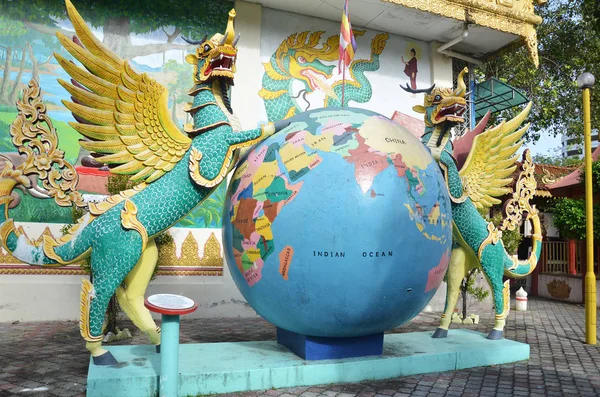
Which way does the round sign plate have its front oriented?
toward the camera

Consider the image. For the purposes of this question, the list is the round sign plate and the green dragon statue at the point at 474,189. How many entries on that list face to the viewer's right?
0

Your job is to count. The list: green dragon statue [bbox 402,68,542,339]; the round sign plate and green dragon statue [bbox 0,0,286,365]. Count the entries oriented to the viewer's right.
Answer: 1

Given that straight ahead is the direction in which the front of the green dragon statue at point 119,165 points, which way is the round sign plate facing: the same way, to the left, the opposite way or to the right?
to the right

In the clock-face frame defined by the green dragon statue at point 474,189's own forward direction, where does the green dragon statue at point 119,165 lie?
the green dragon statue at point 119,165 is roughly at 12 o'clock from the green dragon statue at point 474,189.

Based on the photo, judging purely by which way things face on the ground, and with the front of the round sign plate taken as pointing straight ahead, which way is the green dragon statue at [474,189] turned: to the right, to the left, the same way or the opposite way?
to the right

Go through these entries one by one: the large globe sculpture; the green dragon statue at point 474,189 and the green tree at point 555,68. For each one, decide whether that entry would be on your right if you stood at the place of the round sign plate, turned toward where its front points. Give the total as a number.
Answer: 0

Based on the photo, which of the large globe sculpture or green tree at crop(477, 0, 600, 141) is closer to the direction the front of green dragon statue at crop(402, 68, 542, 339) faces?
the large globe sculpture

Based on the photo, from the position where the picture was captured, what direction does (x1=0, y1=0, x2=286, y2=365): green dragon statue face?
facing to the right of the viewer

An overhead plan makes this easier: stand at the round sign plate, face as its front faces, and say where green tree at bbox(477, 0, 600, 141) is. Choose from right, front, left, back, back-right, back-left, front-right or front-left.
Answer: back-left

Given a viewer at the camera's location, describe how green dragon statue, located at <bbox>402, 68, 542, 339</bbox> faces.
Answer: facing the viewer and to the left of the viewer

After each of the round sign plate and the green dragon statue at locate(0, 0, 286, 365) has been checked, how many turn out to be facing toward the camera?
1

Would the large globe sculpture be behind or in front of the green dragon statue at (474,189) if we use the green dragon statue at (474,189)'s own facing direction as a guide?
in front

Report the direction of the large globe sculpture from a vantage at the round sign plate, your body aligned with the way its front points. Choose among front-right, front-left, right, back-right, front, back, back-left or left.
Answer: left

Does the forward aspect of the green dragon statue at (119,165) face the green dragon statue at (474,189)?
yes

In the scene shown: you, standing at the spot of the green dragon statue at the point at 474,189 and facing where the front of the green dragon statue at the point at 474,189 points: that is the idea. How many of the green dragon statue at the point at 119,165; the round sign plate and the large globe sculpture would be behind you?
0

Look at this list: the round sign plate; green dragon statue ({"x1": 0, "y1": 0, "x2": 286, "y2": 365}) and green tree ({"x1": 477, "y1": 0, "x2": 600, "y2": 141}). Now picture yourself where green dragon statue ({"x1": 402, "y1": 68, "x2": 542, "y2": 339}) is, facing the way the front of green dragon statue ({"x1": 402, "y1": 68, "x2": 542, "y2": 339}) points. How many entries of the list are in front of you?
2
